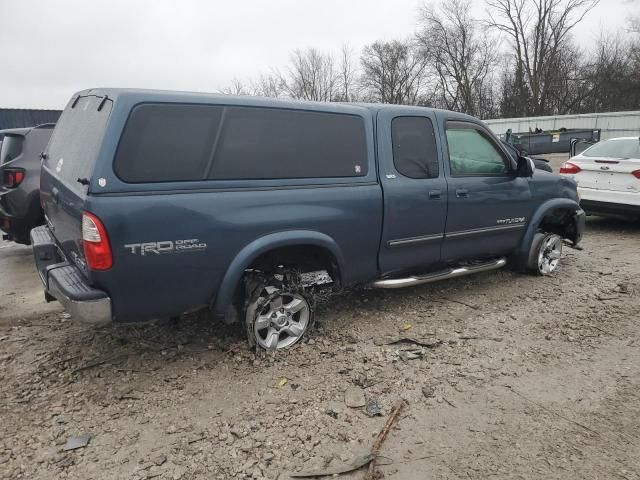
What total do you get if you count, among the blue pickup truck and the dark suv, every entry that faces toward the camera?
0

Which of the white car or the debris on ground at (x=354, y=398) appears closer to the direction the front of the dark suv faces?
the white car

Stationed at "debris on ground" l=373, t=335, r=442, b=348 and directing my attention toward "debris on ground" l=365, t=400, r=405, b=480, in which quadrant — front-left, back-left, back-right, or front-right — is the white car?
back-left

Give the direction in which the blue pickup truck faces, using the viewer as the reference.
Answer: facing away from the viewer and to the right of the viewer

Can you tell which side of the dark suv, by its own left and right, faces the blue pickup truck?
right

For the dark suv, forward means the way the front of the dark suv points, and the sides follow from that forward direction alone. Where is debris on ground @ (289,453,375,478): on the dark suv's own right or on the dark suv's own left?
on the dark suv's own right

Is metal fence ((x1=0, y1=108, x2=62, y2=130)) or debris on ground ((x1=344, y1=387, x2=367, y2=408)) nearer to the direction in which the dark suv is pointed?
the metal fence

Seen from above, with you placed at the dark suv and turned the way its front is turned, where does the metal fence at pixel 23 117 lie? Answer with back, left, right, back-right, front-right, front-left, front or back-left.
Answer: front-left

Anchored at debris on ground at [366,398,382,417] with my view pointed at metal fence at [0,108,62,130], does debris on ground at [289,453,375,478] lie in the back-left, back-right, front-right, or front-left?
back-left

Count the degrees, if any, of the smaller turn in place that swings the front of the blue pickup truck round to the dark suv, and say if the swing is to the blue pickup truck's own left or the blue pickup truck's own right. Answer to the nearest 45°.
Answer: approximately 90° to the blue pickup truck's own left

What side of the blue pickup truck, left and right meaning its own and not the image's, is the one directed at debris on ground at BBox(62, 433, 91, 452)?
back

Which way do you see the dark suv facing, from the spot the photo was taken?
facing away from the viewer and to the right of the viewer
